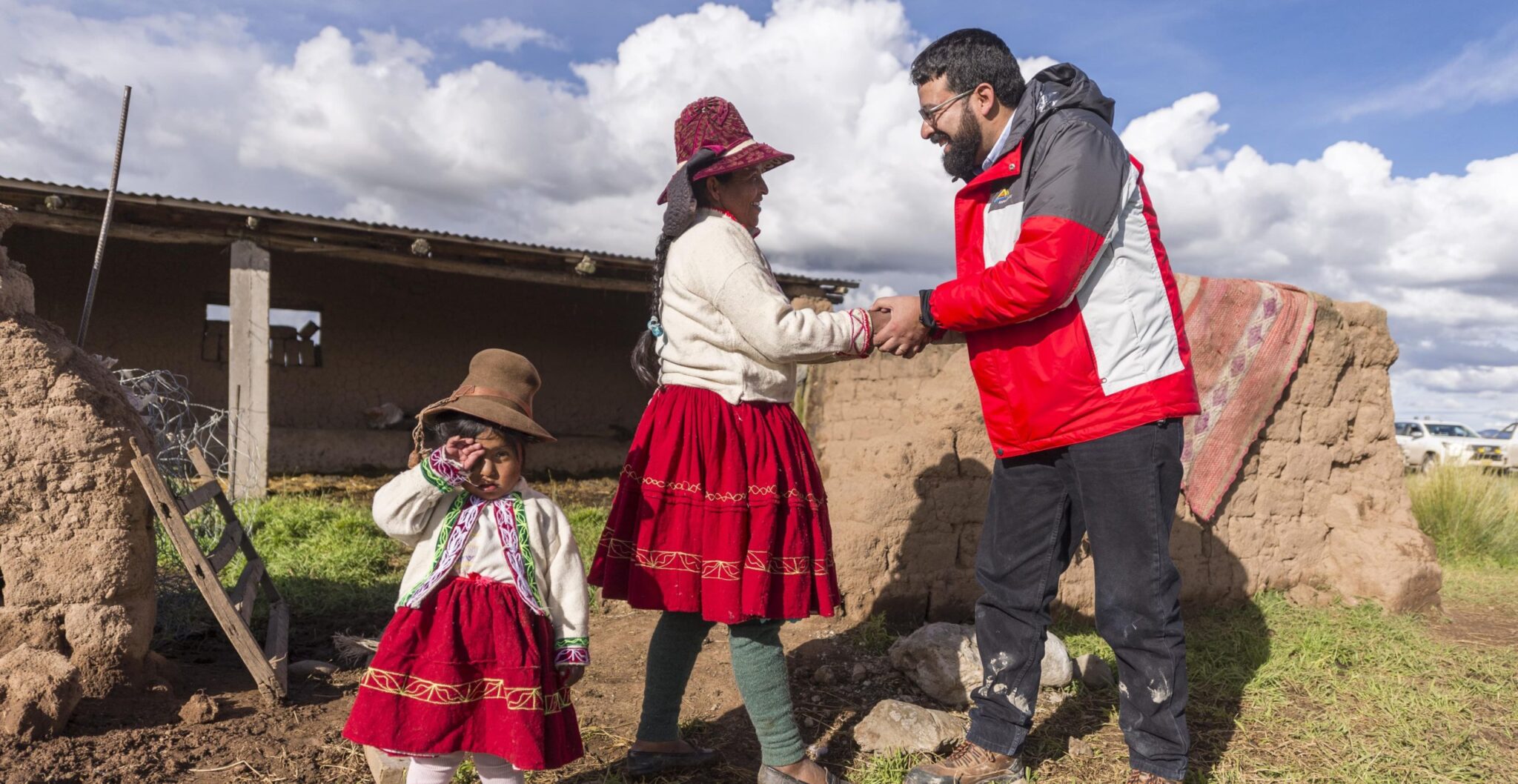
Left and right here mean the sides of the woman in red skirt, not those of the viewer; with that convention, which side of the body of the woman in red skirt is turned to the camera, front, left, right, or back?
right

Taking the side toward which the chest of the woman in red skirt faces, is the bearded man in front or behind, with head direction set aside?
in front

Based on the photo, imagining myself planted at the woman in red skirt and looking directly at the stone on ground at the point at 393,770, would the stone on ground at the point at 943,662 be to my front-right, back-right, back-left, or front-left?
back-right

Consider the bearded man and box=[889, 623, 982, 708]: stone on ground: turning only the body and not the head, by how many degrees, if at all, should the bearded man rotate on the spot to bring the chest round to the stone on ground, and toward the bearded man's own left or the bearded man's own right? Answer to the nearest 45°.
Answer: approximately 90° to the bearded man's own right

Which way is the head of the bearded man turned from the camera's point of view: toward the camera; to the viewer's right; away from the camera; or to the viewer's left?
to the viewer's left

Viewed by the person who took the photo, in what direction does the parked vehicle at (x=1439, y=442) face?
facing the viewer and to the right of the viewer

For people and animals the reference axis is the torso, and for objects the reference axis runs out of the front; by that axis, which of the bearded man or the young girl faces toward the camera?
the young girl

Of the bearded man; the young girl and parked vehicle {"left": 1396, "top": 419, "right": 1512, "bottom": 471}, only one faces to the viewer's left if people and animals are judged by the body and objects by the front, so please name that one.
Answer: the bearded man

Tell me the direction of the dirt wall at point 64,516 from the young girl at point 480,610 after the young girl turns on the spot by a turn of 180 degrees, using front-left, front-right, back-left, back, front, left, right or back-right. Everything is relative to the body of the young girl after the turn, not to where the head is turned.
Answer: front-left

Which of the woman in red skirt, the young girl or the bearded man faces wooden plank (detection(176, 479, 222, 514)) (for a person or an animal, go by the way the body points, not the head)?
the bearded man

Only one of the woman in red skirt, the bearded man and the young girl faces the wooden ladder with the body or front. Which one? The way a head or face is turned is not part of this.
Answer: the bearded man

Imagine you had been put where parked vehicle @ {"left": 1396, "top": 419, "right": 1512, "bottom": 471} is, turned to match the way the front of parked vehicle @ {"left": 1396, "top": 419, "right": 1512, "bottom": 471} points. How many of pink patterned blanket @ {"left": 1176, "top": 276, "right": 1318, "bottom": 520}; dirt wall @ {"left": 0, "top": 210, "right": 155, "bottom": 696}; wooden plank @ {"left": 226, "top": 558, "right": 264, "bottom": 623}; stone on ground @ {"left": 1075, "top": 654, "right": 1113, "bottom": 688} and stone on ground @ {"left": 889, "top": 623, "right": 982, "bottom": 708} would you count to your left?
0

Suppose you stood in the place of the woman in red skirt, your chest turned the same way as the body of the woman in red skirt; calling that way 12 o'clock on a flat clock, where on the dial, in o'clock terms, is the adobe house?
The adobe house is roughly at 8 o'clock from the woman in red skirt.

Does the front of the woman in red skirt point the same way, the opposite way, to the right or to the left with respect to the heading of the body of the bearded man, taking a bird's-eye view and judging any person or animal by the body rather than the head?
the opposite way

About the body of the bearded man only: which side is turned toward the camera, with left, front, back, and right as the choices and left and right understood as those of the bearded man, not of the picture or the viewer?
left

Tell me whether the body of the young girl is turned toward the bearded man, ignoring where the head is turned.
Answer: no
